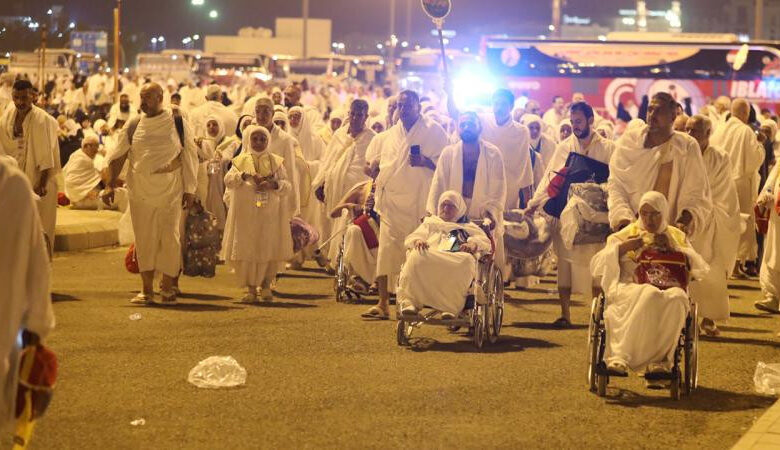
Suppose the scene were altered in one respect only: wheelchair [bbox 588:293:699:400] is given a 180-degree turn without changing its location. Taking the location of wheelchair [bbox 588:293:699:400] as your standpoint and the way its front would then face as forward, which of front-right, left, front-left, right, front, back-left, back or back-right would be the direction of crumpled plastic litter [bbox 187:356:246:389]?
left

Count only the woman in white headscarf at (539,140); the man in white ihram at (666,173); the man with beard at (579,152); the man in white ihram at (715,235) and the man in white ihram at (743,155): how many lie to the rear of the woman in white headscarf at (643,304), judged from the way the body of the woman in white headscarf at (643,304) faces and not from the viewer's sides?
5

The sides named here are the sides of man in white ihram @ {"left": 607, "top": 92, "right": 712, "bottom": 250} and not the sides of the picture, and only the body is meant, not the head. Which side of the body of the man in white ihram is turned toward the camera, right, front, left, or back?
front

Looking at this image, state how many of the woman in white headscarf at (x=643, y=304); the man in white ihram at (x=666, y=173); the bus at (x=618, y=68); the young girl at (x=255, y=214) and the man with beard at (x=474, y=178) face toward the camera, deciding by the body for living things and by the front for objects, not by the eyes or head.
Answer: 4

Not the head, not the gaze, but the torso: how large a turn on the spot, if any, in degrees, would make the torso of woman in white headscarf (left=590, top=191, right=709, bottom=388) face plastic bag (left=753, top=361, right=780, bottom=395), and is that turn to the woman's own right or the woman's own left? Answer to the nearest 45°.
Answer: approximately 135° to the woman's own left

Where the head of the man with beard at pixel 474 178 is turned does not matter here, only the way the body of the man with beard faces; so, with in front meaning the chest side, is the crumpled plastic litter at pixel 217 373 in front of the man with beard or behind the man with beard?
in front

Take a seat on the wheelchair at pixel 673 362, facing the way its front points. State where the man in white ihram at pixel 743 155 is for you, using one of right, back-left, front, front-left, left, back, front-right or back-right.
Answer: back

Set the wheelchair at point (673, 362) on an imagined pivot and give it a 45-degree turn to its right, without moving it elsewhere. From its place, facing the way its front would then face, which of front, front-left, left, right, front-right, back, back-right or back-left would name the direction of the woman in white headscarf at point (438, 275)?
right

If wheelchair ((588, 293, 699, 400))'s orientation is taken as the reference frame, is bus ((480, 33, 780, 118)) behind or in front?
behind

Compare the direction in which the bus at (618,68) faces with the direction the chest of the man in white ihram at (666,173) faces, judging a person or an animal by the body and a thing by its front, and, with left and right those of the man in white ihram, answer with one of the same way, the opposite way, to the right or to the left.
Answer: to the right

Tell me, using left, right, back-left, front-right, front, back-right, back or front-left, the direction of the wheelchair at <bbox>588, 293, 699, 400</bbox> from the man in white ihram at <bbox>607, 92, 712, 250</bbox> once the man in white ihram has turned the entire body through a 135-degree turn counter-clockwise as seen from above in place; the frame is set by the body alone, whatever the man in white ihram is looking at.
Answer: back-right

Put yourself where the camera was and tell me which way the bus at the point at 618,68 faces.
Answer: facing to the left of the viewer

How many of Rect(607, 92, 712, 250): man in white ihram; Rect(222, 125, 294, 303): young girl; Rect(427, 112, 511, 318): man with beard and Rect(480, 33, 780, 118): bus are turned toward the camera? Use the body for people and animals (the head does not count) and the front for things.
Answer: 3

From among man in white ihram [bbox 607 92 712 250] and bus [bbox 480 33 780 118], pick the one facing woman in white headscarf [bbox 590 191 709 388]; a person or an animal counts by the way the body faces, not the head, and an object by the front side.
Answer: the man in white ihram
